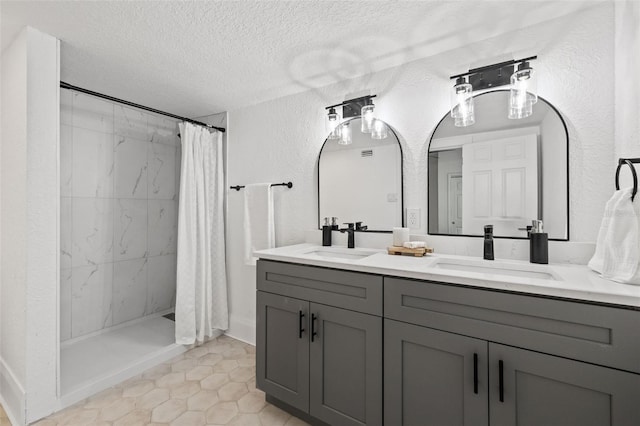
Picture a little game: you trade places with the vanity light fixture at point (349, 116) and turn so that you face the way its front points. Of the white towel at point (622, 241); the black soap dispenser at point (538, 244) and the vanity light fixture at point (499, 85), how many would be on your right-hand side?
0

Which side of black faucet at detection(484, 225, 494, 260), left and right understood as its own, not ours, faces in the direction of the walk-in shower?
right

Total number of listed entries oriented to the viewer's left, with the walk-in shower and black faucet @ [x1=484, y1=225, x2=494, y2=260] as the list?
0

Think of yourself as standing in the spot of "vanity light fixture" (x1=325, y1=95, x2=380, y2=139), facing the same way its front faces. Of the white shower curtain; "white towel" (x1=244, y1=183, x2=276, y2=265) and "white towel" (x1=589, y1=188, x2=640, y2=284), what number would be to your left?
1

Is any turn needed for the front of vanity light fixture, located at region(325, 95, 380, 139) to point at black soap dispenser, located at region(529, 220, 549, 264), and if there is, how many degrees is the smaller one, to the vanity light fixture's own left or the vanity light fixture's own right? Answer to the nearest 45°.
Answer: approximately 90° to the vanity light fixture's own left

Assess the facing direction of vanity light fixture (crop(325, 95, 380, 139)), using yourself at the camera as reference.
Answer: facing the viewer and to the left of the viewer

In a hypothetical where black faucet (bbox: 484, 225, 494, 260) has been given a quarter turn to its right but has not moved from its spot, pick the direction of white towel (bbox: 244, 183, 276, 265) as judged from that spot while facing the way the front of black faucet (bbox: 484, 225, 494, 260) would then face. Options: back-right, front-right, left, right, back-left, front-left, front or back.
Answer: front

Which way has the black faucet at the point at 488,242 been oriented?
toward the camera

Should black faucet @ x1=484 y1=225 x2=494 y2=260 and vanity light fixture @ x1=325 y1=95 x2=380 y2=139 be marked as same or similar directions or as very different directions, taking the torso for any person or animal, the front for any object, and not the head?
same or similar directions

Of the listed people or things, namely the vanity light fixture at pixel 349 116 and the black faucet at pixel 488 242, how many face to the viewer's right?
0
